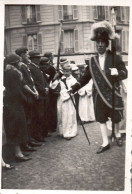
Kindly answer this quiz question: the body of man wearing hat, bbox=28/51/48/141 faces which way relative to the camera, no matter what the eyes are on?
to the viewer's right

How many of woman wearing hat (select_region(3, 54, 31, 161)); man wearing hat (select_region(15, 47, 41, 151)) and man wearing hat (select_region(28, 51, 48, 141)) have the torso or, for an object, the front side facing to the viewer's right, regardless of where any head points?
3

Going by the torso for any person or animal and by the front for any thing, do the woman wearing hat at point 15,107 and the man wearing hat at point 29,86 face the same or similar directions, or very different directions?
same or similar directions

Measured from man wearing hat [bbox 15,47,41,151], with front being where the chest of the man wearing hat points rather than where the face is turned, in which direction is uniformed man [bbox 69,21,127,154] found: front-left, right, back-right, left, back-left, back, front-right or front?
front

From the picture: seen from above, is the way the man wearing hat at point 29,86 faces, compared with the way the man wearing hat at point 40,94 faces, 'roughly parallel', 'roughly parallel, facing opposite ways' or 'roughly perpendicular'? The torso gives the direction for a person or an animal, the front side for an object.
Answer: roughly parallel

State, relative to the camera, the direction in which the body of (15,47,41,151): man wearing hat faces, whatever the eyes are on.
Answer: to the viewer's right

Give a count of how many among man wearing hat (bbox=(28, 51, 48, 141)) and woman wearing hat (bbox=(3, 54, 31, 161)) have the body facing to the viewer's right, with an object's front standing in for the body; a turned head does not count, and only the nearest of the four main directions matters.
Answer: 2

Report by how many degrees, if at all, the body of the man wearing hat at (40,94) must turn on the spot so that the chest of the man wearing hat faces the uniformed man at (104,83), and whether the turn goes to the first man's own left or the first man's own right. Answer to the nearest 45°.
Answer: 0° — they already face them

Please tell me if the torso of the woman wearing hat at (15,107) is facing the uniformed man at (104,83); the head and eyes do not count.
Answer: yes

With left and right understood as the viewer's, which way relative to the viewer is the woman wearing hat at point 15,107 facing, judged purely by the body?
facing to the right of the viewer

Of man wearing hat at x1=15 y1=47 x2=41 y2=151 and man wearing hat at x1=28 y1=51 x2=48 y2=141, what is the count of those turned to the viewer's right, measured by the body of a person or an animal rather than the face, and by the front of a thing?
2
